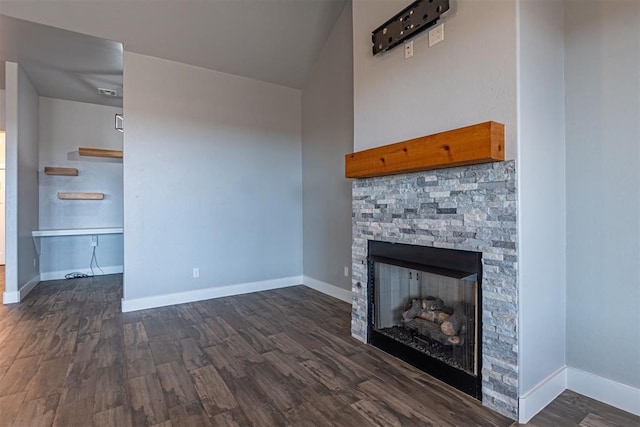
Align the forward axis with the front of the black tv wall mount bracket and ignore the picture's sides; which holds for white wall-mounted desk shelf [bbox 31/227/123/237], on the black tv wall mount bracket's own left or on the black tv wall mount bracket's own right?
on the black tv wall mount bracket's own right

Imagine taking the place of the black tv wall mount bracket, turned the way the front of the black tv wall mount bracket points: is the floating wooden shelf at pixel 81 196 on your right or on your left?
on your right

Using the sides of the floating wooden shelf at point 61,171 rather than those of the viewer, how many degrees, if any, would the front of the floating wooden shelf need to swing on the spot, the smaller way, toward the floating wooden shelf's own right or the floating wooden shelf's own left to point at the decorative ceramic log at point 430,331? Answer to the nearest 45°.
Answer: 0° — it already faces it

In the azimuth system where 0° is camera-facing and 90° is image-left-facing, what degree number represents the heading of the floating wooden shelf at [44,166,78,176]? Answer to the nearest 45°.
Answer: approximately 0°

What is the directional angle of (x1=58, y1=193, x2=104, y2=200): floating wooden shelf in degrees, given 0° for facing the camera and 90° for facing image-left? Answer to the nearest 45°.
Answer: approximately 0°

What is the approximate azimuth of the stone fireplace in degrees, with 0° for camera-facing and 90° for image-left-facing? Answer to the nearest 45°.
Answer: approximately 45°
